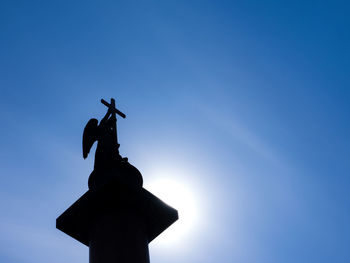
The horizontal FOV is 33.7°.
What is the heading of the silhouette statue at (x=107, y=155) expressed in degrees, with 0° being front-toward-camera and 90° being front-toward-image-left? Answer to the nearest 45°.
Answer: approximately 270°
